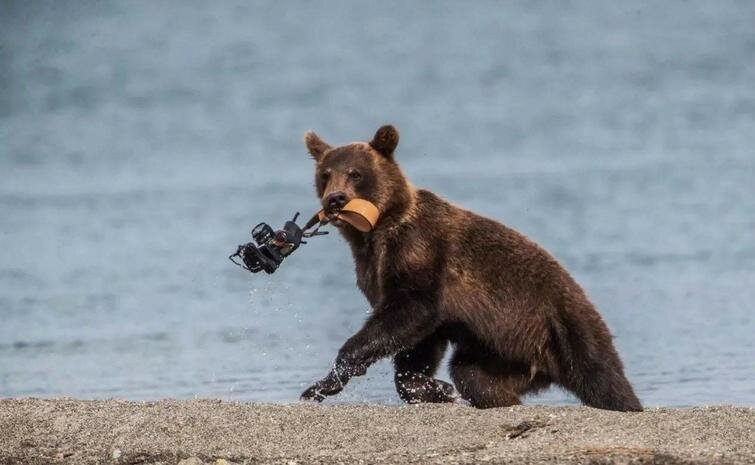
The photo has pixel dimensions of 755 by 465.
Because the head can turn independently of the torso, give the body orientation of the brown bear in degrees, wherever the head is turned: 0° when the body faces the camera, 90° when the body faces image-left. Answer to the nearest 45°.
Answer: approximately 90°
